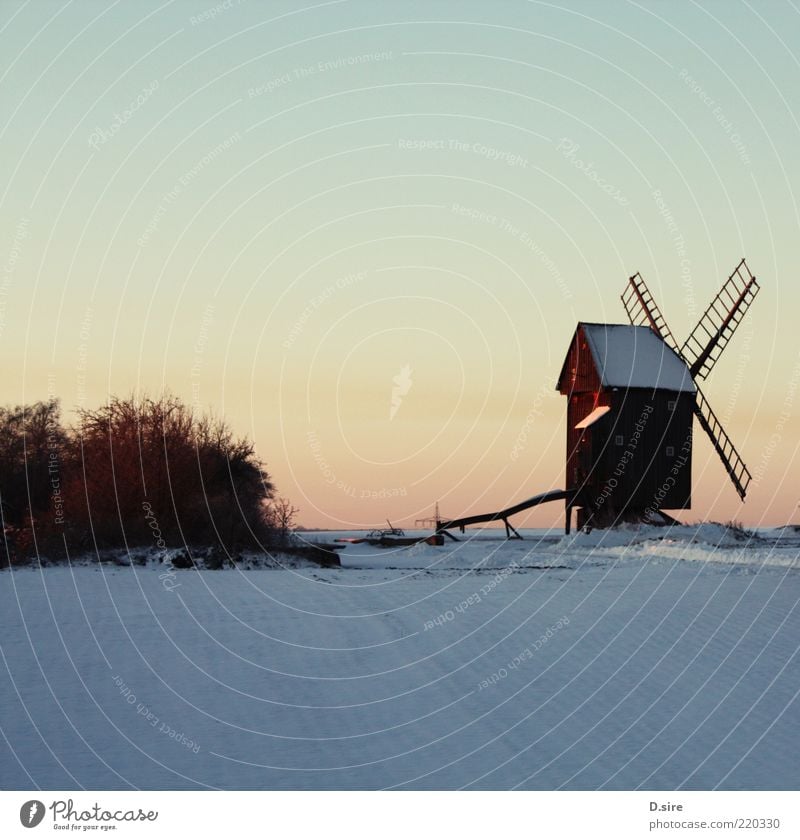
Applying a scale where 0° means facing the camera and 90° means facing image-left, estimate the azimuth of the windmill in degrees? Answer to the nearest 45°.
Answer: approximately 225°
